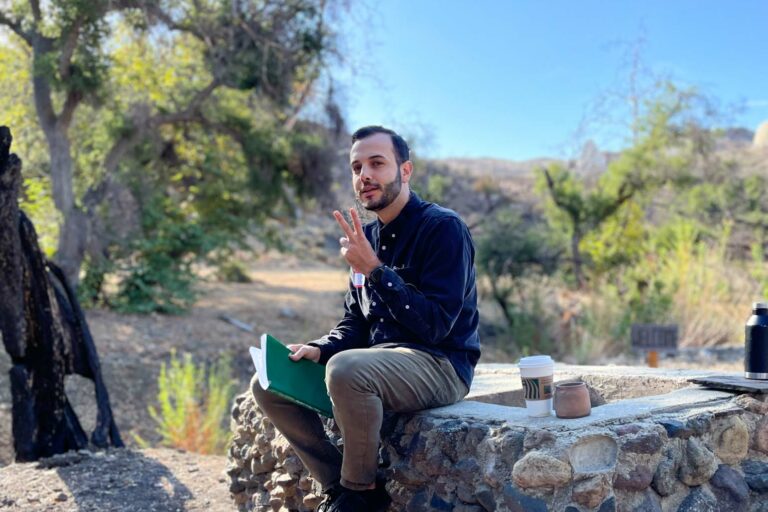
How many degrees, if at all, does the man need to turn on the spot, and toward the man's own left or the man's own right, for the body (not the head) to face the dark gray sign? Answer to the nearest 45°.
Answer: approximately 180°

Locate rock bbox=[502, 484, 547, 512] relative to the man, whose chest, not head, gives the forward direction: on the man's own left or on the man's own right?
on the man's own left

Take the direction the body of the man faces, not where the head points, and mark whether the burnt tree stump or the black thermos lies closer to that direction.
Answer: the burnt tree stump

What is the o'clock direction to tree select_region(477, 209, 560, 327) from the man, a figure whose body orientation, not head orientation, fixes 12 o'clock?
The tree is roughly at 5 o'clock from the man.

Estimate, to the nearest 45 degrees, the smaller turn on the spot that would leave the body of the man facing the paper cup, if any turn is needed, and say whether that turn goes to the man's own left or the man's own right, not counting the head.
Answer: approximately 135° to the man's own left

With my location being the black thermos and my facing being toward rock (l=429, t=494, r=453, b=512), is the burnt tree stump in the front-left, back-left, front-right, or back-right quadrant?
front-right

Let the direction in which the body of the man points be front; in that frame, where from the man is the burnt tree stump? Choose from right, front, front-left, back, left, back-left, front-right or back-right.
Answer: right

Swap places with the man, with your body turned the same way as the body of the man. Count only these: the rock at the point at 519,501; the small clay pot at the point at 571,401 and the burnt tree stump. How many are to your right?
1

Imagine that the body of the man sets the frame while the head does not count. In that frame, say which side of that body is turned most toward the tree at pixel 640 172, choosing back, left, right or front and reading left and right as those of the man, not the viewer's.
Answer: back

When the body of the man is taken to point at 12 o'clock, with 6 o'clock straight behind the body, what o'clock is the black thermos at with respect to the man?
The black thermos is roughly at 7 o'clock from the man.

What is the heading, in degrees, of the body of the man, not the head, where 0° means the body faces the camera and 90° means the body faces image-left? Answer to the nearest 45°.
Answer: approximately 45°
